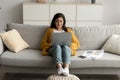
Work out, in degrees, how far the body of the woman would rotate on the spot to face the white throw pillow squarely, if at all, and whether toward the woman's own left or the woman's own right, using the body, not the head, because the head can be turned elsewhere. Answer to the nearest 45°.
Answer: approximately 90° to the woman's own left

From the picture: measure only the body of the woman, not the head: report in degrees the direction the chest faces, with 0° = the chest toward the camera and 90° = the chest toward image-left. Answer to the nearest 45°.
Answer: approximately 0°

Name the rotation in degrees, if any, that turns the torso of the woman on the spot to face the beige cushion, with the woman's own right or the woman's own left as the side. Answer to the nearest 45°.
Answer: approximately 90° to the woman's own right
